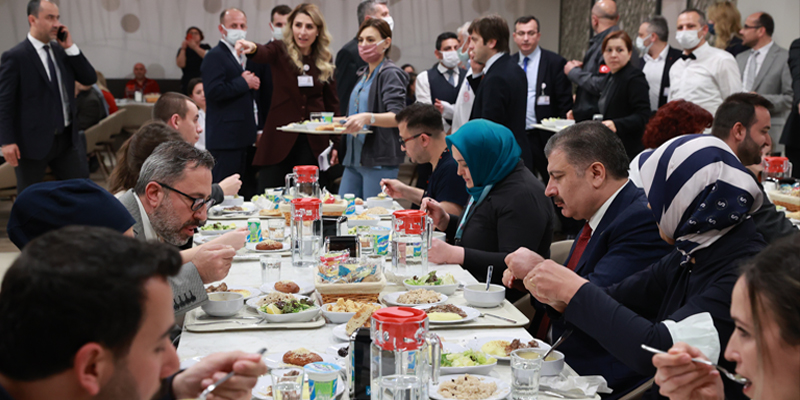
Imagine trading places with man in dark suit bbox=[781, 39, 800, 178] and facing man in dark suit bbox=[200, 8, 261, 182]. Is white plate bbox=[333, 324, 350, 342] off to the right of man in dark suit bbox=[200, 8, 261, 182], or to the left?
left

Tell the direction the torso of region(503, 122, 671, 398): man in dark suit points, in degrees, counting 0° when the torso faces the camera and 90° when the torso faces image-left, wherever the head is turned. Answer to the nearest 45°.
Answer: approximately 90°

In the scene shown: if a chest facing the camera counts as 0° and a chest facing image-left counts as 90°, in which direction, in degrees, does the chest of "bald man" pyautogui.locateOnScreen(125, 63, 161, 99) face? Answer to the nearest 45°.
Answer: approximately 0°

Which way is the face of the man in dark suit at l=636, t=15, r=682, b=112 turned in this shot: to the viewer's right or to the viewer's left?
to the viewer's left

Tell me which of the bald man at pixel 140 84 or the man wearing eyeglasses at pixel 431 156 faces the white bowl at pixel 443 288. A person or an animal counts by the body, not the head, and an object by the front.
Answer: the bald man

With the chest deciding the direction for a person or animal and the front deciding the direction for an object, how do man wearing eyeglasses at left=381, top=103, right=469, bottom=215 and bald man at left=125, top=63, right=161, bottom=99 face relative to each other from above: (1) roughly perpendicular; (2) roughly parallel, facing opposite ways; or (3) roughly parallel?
roughly perpendicular

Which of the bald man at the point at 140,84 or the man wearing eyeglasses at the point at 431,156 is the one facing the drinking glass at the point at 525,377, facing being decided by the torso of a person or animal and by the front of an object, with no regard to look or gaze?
the bald man

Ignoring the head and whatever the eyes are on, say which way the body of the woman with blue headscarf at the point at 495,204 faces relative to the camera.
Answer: to the viewer's left

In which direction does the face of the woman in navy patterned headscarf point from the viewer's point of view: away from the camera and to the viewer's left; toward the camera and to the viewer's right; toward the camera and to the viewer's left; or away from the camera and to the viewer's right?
away from the camera and to the viewer's left

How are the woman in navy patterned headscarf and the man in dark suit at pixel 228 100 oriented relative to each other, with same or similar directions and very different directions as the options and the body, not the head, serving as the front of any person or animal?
very different directions

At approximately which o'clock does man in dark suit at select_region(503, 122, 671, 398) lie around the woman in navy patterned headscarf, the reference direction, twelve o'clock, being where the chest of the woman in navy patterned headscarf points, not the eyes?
The man in dark suit is roughly at 2 o'clock from the woman in navy patterned headscarf.

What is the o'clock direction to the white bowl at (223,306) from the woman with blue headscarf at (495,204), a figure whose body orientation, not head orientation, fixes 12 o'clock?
The white bowl is roughly at 10 o'clock from the woman with blue headscarf.

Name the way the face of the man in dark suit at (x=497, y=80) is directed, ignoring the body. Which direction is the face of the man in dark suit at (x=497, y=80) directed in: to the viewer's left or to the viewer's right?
to the viewer's left
